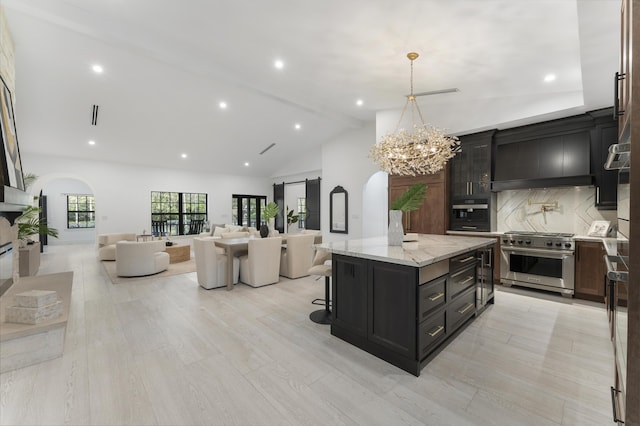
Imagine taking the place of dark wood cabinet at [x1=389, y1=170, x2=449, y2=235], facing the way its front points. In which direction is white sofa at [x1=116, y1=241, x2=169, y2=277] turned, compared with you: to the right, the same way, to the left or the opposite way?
the opposite way

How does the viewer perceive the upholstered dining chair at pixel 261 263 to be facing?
facing away from the viewer and to the left of the viewer

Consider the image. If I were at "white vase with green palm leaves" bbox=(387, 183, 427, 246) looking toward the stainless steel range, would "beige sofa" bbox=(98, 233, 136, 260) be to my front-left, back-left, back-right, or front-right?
back-left

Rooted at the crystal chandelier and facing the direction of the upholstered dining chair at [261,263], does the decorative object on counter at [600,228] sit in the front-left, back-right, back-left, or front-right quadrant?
back-right

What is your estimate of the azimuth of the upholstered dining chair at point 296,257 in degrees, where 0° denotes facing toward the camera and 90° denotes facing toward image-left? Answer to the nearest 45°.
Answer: approximately 135°

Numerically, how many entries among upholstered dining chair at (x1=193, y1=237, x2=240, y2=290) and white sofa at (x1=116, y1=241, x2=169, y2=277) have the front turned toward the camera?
0

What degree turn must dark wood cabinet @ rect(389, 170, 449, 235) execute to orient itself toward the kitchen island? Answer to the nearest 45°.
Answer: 0° — it already faces it

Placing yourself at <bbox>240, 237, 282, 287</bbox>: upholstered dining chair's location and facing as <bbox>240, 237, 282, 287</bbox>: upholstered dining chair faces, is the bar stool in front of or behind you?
behind
